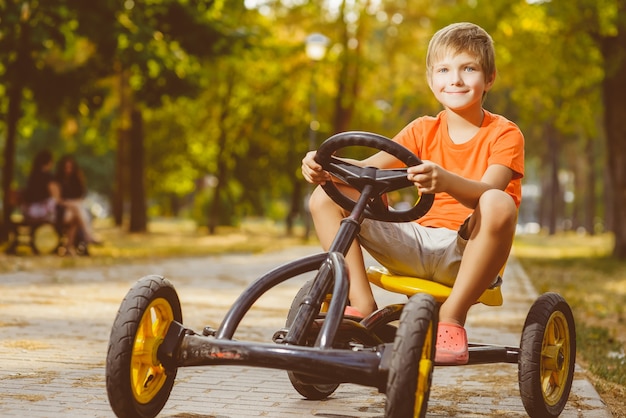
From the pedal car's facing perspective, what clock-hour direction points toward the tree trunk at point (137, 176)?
The tree trunk is roughly at 4 o'clock from the pedal car.

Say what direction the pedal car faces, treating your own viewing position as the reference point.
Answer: facing the viewer and to the left of the viewer

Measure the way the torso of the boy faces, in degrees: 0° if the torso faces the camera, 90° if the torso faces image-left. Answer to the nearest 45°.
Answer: approximately 45°

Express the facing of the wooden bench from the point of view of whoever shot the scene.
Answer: facing to the right of the viewer

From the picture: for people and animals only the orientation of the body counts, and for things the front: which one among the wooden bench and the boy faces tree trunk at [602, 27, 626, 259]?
the wooden bench

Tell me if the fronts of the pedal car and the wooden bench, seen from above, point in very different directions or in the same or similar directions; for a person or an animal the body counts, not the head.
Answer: very different directions

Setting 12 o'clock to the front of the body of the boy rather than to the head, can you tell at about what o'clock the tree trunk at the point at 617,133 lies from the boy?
The tree trunk is roughly at 5 o'clock from the boy.

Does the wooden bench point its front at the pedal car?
no

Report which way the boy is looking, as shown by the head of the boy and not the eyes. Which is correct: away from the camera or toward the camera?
toward the camera

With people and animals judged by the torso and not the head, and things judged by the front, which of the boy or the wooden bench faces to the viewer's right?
the wooden bench

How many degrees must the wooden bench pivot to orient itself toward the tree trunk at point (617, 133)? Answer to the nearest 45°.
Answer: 0° — it already faces it

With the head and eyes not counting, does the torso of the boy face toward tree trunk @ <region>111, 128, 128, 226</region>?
no

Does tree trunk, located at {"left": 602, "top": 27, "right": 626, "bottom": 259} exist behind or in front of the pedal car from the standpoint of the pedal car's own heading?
behind

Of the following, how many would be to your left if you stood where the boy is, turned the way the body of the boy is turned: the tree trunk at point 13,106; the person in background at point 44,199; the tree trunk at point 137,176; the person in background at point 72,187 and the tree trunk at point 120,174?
0
